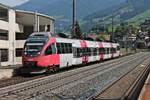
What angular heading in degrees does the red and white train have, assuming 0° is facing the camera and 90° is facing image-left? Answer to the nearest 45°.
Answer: approximately 45°
